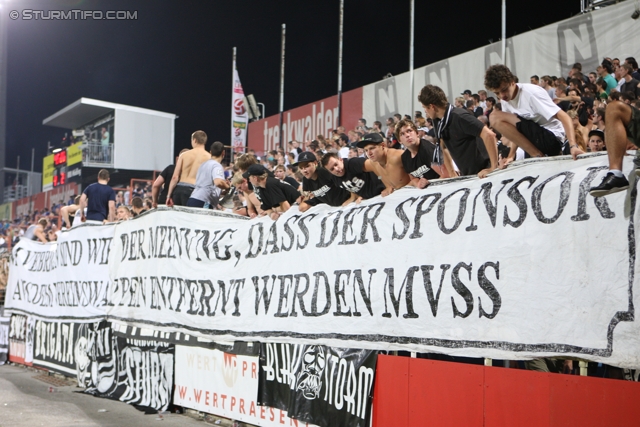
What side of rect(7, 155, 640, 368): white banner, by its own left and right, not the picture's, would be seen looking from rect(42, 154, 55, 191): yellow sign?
right

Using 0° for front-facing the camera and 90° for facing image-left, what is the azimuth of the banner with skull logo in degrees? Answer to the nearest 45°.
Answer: approximately 45°

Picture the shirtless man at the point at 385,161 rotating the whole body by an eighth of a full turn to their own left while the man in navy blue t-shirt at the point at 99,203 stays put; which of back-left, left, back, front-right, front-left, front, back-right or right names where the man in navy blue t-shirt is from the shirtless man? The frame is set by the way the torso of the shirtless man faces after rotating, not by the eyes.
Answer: back-right

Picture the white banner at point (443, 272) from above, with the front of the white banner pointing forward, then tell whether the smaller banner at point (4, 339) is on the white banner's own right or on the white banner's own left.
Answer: on the white banner's own right

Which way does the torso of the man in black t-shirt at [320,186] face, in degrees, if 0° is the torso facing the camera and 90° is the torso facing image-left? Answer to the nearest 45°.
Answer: approximately 45°

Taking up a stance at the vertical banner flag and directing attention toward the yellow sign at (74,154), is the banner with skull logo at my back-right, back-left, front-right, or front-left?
back-left
